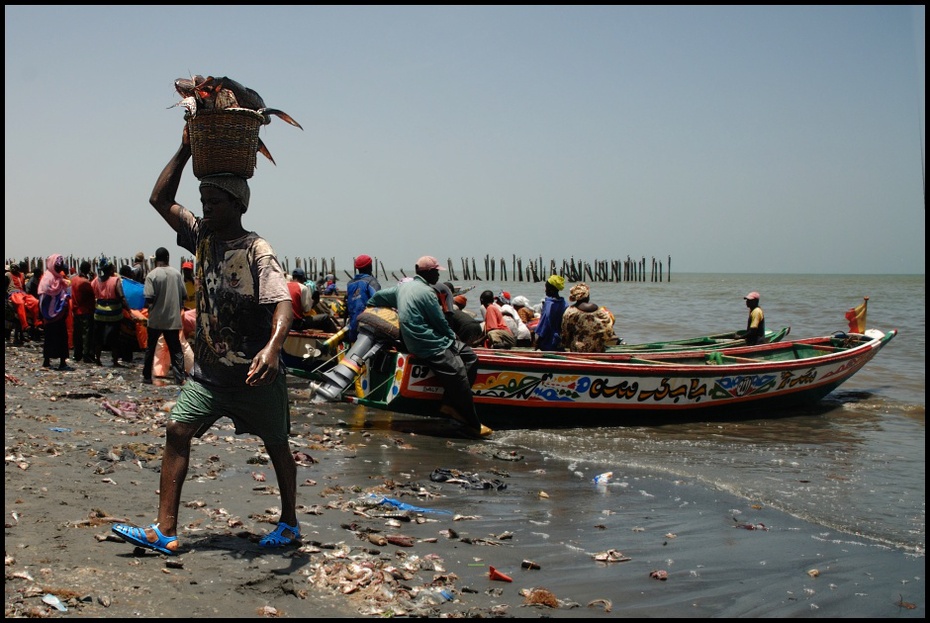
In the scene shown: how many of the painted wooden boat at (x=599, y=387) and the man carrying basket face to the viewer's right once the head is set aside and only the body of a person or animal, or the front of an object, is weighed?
1

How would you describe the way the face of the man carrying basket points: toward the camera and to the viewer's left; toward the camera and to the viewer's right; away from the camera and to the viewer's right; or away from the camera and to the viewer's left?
toward the camera and to the viewer's left

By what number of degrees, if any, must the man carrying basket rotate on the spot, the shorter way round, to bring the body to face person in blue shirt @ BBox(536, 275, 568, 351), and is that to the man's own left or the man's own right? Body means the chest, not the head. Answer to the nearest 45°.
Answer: approximately 180°

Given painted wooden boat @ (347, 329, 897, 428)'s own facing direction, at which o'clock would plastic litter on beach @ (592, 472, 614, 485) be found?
The plastic litter on beach is roughly at 3 o'clock from the painted wooden boat.

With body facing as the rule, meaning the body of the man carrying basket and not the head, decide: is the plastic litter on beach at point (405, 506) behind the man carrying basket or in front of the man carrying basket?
behind

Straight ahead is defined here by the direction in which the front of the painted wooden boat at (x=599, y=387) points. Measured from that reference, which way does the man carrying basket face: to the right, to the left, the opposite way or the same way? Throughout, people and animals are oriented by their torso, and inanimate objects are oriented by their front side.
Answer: to the right

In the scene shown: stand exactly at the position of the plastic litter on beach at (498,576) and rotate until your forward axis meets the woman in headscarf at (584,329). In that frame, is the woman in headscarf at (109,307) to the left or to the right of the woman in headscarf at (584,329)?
left

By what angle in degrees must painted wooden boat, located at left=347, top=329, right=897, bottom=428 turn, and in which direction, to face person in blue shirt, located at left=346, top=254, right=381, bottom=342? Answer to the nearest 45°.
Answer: approximately 180°

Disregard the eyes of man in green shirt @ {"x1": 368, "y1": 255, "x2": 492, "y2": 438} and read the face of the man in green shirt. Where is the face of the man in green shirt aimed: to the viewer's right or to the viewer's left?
to the viewer's right

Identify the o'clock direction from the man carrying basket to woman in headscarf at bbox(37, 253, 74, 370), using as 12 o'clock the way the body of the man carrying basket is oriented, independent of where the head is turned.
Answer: The woman in headscarf is roughly at 4 o'clock from the man carrying basket.

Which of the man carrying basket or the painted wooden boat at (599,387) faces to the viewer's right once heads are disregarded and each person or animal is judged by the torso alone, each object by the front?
the painted wooden boat

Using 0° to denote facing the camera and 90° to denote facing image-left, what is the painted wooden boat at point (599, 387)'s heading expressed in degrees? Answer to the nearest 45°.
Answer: approximately 270°
